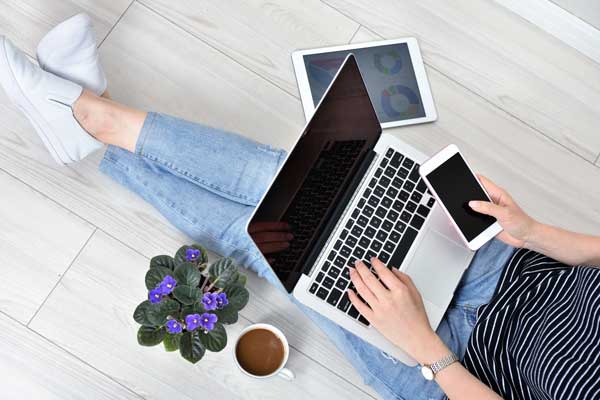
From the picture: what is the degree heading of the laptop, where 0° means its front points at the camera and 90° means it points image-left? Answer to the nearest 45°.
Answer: approximately 315°
